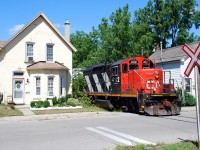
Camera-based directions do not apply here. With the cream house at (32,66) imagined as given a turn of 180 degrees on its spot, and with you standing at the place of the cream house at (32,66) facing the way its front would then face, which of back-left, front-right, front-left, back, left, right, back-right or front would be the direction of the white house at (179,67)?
right

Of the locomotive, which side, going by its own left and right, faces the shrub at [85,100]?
back

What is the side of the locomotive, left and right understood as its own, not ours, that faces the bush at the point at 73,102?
back

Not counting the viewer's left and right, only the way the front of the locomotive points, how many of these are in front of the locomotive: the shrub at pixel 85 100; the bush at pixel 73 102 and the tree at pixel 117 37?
0

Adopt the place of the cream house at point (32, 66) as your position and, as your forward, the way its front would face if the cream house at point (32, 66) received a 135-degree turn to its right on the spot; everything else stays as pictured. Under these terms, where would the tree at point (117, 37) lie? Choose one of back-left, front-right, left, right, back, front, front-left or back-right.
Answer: right

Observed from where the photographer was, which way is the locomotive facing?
facing the viewer and to the right of the viewer

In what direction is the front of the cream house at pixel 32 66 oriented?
toward the camera

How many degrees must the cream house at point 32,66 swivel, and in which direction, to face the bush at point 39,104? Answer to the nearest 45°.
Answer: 0° — it already faces it

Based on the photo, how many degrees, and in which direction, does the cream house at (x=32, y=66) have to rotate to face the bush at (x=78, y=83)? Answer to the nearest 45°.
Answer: approximately 90° to its left

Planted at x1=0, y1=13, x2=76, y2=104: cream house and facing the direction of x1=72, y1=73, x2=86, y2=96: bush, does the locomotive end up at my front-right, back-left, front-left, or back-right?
front-right

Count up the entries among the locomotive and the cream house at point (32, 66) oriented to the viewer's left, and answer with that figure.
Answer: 0

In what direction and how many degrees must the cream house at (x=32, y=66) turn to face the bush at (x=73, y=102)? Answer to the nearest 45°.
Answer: approximately 45° to its left
